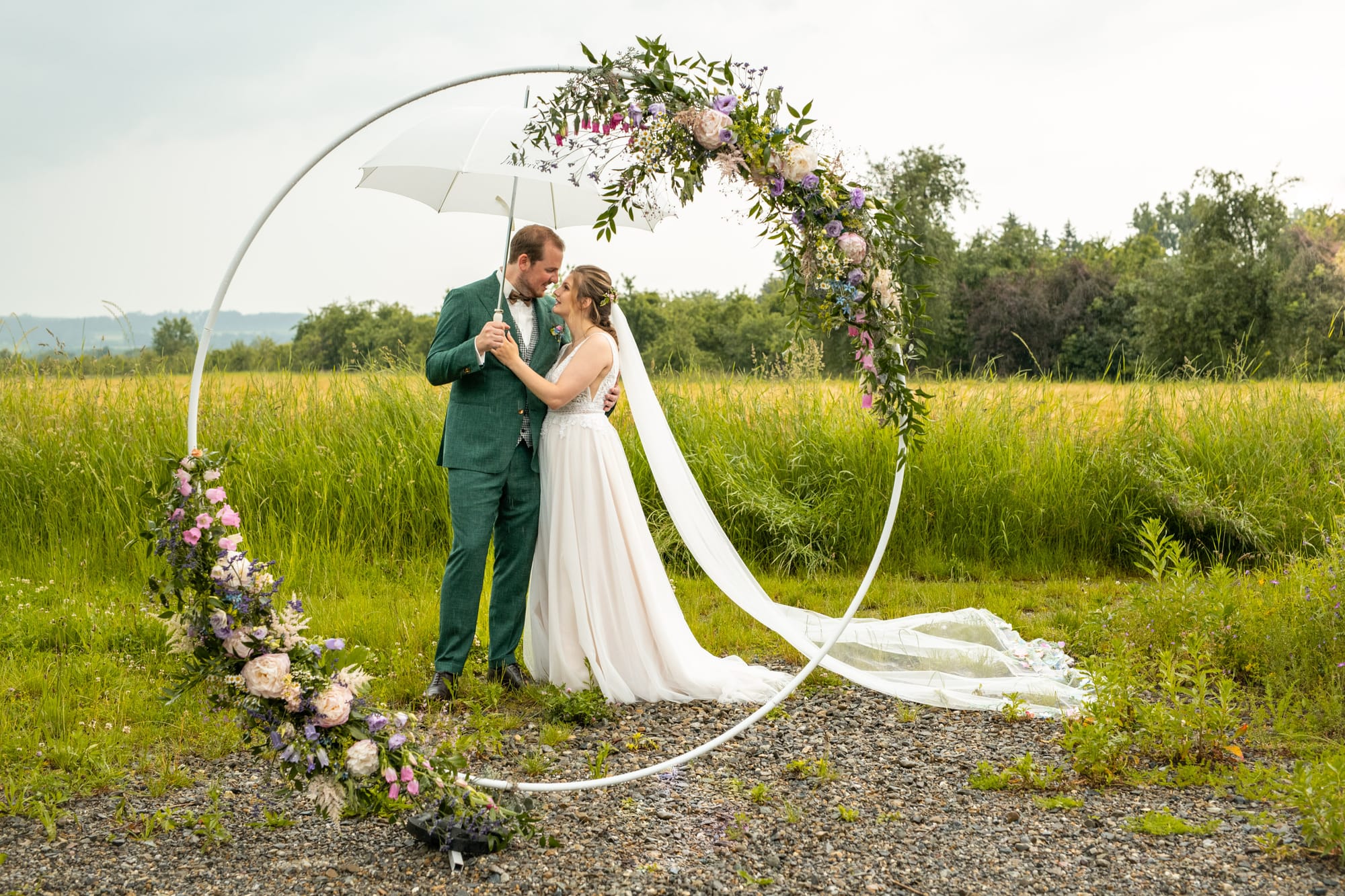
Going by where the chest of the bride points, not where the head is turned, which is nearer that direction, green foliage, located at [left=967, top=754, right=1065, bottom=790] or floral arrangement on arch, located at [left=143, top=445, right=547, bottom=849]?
the floral arrangement on arch

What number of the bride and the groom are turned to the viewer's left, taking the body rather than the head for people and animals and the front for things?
1

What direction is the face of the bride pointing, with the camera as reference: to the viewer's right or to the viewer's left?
to the viewer's left

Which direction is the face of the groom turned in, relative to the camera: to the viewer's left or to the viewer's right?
to the viewer's right

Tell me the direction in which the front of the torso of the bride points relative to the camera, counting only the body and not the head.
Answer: to the viewer's left

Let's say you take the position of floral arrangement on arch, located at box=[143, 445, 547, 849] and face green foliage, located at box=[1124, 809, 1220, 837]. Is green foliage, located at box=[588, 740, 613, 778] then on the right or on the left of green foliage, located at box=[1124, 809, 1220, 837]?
left

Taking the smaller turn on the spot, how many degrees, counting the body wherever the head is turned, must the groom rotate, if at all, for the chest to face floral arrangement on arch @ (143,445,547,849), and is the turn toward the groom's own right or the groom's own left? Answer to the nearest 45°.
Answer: approximately 45° to the groom's own right

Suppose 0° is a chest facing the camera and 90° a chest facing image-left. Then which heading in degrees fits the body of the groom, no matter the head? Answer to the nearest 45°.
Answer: approximately 315°
